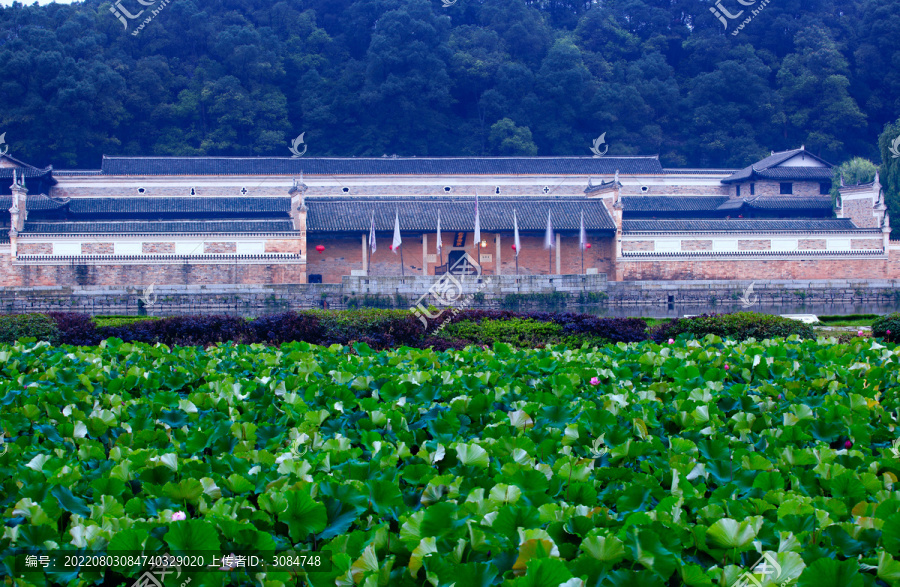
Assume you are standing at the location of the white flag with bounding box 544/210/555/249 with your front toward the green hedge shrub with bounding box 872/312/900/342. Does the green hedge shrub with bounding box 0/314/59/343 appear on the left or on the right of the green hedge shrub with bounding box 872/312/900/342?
right

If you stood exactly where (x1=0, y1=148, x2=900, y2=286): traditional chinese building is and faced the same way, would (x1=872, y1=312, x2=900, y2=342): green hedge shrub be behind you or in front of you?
in front

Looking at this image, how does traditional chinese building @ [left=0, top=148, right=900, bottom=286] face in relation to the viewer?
toward the camera

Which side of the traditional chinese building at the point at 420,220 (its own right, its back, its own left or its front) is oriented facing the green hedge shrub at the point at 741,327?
front

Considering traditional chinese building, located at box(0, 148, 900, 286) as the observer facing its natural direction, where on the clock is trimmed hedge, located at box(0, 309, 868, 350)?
The trimmed hedge is roughly at 12 o'clock from the traditional chinese building.

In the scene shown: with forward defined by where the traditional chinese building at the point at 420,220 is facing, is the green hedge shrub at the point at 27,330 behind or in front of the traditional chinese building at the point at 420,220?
in front

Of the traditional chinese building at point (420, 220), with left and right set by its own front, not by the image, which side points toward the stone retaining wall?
front

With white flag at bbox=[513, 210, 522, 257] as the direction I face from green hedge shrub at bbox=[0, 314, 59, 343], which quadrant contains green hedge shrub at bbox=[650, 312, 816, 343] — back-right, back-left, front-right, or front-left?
front-right
